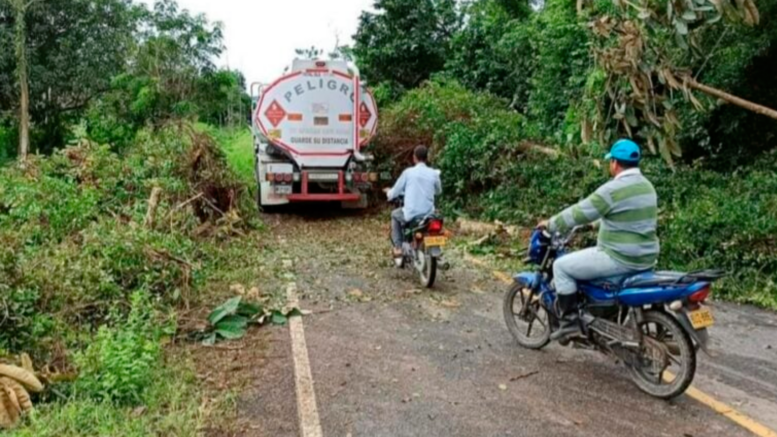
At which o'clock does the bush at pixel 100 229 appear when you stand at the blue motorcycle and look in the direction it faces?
The bush is roughly at 11 o'clock from the blue motorcycle.

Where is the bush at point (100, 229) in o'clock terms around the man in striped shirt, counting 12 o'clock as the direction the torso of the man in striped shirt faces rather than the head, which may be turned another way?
The bush is roughly at 11 o'clock from the man in striped shirt.

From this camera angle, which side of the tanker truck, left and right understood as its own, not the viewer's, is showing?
back

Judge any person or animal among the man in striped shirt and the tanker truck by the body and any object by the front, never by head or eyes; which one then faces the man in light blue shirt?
the man in striped shirt

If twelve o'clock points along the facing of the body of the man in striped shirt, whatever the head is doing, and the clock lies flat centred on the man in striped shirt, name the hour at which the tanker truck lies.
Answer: The tanker truck is roughly at 12 o'clock from the man in striped shirt.

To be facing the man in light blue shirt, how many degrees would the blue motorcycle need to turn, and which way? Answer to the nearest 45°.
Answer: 0° — it already faces them

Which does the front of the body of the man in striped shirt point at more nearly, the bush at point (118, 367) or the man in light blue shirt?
the man in light blue shirt

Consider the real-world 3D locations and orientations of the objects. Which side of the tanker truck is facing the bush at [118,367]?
back

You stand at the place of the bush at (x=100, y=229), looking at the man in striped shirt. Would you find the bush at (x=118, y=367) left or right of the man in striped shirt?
right

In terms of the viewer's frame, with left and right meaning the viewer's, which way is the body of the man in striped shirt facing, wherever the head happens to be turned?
facing away from the viewer and to the left of the viewer

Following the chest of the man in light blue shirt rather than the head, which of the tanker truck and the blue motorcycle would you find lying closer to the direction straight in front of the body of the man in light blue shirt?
the tanker truck

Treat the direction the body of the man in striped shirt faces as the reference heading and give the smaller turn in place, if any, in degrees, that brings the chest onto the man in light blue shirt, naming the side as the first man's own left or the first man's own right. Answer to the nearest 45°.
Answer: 0° — they already face them

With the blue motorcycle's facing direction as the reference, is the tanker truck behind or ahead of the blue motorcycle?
ahead

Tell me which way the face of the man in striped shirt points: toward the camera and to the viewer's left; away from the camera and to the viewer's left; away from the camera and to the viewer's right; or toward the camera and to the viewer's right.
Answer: away from the camera and to the viewer's left

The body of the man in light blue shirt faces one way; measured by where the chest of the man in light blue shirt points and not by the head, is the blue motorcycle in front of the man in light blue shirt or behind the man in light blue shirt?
behind
